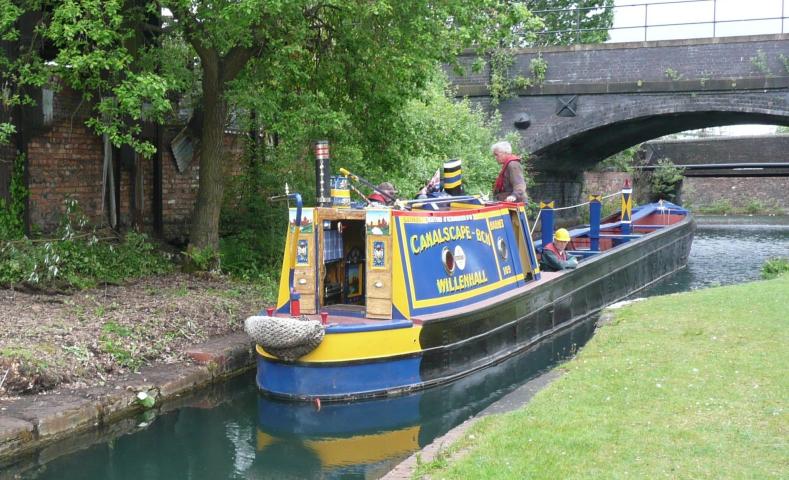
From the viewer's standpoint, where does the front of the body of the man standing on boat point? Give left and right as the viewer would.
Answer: facing to the left of the viewer

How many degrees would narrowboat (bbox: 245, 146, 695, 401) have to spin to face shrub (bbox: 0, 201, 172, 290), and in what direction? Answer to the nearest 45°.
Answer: approximately 135° to its left

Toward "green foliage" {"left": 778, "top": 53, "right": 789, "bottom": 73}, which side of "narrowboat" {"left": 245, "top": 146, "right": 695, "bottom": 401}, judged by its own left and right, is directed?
front

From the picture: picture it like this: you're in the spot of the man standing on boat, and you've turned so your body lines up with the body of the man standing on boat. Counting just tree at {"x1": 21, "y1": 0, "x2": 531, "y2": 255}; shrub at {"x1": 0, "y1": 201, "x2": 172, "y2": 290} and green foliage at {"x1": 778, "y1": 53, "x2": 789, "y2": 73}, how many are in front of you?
2

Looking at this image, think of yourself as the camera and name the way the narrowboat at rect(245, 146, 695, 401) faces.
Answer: facing away from the viewer and to the right of the viewer

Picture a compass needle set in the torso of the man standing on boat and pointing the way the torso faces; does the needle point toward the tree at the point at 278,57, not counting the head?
yes

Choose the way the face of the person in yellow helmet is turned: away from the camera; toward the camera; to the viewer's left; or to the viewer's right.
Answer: toward the camera

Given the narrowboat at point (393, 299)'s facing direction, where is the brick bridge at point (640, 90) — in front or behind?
in front

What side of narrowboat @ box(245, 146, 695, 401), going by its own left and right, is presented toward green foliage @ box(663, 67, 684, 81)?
front
